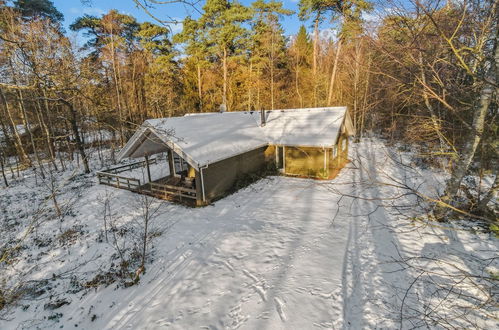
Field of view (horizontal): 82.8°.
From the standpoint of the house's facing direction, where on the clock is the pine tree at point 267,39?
The pine tree is roughly at 5 o'clock from the house.

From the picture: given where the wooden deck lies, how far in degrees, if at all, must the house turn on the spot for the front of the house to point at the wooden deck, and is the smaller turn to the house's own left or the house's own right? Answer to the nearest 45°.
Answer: approximately 45° to the house's own right

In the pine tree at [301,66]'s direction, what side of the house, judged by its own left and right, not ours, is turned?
back

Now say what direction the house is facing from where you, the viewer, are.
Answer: facing the viewer and to the left of the viewer

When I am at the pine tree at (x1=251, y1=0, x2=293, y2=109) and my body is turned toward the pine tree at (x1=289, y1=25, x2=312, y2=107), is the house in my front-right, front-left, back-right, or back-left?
back-right

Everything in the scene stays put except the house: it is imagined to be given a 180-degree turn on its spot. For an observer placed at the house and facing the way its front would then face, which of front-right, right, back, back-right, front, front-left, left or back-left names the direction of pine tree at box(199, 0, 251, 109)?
front-left

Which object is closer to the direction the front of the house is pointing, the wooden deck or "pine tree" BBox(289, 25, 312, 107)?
the wooden deck

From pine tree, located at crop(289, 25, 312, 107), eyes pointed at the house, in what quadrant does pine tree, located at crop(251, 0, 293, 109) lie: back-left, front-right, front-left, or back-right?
front-right
